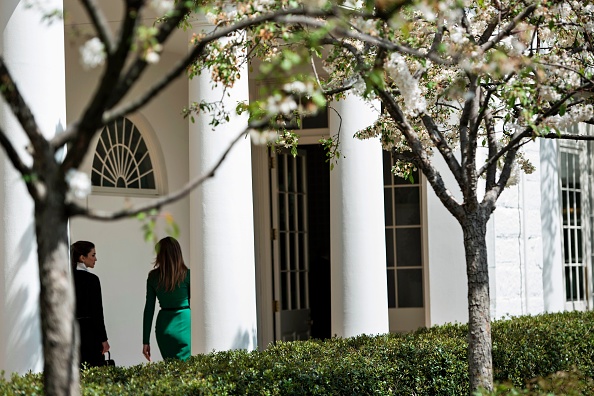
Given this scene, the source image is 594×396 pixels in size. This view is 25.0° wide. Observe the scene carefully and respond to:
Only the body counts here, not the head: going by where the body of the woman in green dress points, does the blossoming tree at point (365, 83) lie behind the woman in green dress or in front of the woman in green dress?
behind

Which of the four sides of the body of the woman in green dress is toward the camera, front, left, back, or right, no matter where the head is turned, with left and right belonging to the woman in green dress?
back

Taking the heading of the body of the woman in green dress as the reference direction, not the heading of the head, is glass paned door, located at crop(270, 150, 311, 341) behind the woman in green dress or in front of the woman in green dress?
in front

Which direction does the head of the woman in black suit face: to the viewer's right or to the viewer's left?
to the viewer's right

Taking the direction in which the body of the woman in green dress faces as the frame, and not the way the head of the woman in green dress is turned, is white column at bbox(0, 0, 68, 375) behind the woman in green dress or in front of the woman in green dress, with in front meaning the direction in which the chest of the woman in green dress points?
behind
